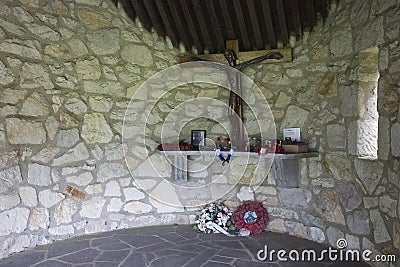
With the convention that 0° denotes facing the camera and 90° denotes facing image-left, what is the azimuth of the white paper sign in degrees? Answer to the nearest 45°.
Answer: approximately 0°

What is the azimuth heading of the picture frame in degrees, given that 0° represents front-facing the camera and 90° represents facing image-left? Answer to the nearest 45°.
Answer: approximately 0°

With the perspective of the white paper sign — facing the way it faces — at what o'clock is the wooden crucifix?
The wooden crucifix is roughly at 3 o'clock from the white paper sign.
